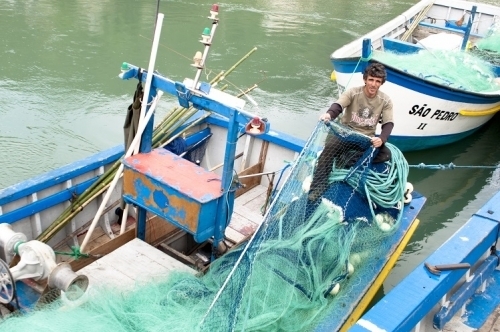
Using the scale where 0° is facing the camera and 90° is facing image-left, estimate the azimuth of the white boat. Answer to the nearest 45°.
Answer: approximately 45°

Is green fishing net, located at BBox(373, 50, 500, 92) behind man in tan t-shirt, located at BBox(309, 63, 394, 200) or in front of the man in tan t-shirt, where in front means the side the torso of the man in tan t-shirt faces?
behind

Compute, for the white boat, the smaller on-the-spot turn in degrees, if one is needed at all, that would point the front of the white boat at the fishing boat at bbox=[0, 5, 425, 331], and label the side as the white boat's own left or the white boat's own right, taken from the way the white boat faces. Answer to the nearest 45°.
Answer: approximately 45° to the white boat's own left

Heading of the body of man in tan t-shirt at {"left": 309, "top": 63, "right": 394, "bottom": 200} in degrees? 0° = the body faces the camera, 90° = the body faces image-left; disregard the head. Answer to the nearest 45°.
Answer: approximately 0°

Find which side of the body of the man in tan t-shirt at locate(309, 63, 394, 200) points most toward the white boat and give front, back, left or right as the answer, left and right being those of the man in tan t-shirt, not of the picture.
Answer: back

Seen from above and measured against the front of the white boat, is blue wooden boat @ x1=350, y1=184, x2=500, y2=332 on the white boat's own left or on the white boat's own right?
on the white boat's own left

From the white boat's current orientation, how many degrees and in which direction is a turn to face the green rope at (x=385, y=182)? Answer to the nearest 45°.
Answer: approximately 45° to its left
